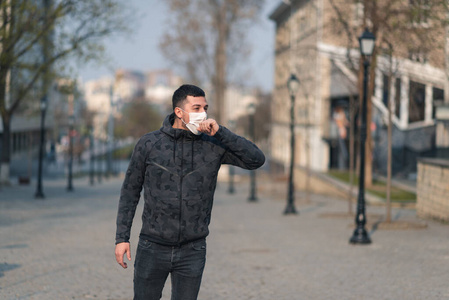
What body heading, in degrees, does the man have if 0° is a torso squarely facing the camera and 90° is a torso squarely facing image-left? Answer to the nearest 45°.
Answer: approximately 0°

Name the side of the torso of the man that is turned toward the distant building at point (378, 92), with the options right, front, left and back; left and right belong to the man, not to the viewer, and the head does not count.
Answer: back

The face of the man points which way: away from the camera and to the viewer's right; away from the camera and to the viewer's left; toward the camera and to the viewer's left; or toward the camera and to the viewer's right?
toward the camera and to the viewer's right

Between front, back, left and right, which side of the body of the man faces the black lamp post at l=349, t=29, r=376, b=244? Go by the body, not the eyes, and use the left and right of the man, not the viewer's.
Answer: back
